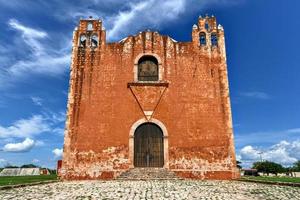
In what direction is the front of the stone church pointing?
toward the camera
